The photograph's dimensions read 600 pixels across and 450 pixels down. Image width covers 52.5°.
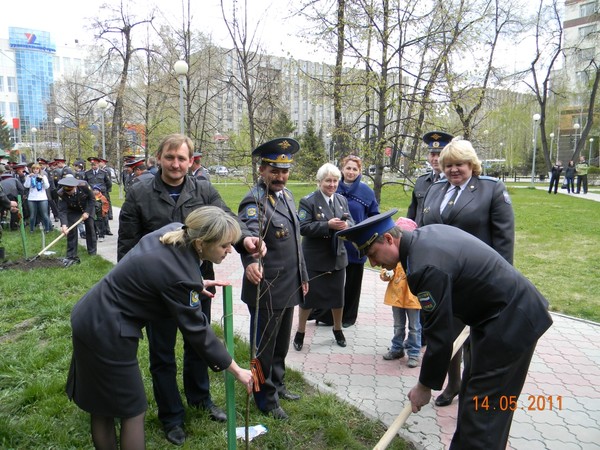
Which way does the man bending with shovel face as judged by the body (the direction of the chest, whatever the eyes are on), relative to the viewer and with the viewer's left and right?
facing to the left of the viewer

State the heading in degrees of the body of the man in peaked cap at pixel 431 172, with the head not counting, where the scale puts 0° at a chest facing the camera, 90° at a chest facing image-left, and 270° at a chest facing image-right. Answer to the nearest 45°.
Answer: approximately 0°

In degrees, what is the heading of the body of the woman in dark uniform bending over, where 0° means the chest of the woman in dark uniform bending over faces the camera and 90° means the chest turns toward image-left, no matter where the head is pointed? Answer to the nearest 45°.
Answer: approximately 270°

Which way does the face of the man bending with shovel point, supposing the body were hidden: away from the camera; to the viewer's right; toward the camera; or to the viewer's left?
to the viewer's left

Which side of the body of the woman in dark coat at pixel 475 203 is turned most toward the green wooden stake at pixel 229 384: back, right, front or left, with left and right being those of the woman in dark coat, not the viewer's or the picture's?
front

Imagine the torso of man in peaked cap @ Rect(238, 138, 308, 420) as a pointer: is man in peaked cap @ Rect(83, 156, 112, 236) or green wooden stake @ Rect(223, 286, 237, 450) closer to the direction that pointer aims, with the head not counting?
the green wooden stake

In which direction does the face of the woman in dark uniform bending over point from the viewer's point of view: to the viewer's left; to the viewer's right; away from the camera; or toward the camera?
to the viewer's right

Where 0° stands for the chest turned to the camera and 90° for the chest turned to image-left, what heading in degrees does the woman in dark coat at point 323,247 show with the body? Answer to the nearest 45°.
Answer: approximately 315°

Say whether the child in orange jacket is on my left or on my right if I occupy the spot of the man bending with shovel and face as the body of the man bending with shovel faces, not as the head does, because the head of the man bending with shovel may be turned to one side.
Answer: on my right

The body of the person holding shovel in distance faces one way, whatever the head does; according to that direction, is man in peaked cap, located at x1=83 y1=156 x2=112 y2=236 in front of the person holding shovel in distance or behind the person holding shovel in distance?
behind

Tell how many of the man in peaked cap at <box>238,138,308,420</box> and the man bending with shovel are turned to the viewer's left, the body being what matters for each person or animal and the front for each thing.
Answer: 1

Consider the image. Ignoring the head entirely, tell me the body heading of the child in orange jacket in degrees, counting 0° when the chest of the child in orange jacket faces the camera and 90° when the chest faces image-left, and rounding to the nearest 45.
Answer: approximately 45°

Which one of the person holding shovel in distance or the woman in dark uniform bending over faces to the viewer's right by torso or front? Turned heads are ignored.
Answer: the woman in dark uniform bending over
